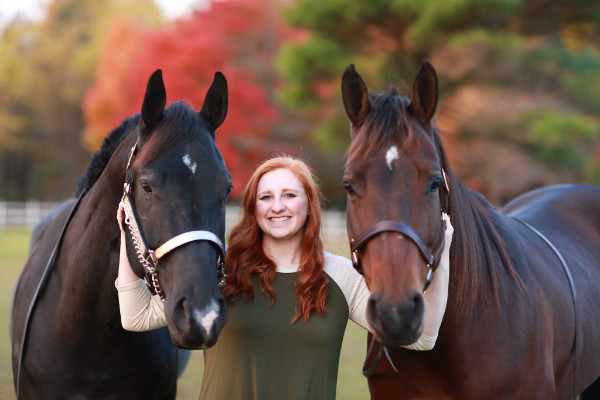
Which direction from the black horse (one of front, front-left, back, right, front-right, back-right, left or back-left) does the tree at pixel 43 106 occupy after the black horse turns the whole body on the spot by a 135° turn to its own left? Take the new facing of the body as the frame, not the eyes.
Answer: front

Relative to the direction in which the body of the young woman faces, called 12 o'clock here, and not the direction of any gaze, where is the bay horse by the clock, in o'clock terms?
The bay horse is roughly at 9 o'clock from the young woman.

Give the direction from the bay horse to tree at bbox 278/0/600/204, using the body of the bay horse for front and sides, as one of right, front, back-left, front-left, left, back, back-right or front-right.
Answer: back-right

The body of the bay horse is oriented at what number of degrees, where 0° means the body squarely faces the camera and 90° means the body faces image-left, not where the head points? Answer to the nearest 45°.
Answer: approximately 45°

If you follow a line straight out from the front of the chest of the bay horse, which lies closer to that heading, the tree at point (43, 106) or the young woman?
the young woman

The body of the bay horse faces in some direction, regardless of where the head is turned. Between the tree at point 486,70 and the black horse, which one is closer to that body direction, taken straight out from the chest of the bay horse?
the black horse

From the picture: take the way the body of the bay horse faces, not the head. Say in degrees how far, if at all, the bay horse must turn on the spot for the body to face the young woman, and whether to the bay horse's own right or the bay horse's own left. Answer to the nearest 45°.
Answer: approximately 45° to the bay horse's own right

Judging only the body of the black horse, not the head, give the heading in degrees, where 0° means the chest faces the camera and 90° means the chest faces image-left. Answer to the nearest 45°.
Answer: approximately 315°

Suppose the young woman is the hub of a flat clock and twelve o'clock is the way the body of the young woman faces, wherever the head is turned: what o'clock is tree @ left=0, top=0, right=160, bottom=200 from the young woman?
The tree is roughly at 5 o'clock from the young woman.
